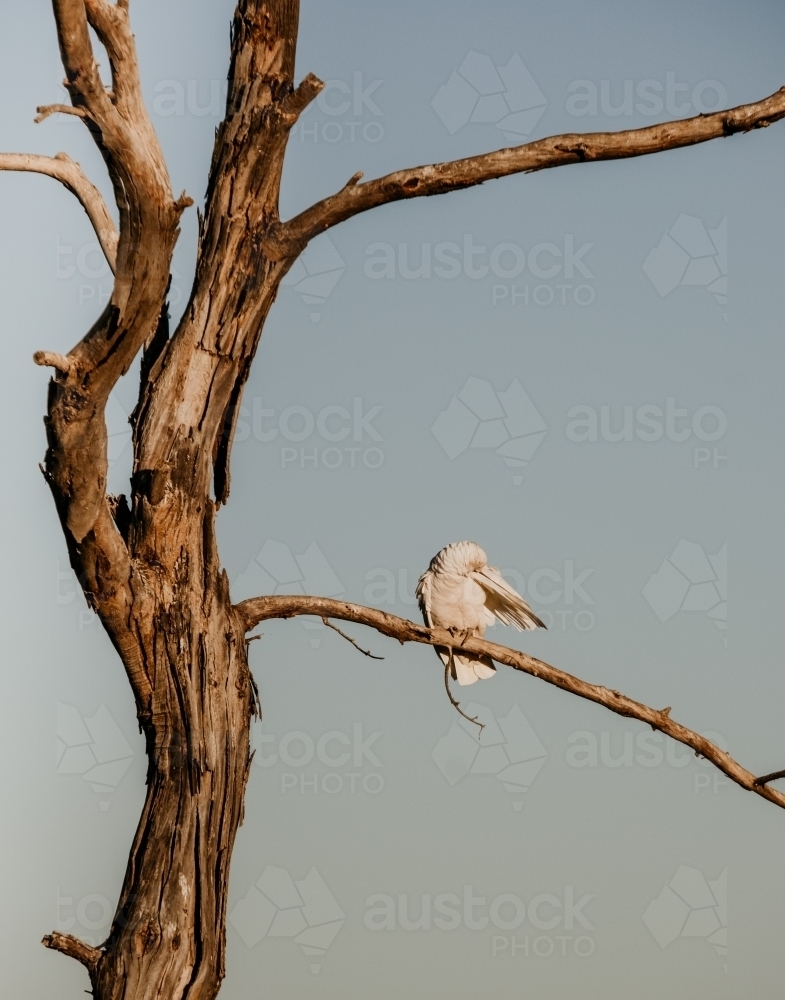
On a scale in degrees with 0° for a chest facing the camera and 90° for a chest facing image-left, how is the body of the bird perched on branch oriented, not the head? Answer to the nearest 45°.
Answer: approximately 0°
